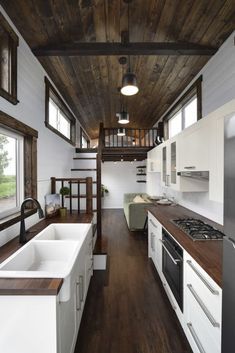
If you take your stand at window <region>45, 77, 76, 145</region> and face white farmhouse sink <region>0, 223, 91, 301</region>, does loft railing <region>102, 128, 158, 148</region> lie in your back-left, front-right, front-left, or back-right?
back-left

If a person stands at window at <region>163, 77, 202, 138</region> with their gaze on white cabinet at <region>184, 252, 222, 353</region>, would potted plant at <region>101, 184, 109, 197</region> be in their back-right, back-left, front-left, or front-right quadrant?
back-right

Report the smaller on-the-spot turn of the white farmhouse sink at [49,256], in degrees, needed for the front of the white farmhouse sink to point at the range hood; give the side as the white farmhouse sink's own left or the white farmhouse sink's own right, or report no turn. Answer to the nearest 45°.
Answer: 0° — it already faces it

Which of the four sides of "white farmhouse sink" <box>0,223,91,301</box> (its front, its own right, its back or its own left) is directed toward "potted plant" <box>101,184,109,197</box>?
left

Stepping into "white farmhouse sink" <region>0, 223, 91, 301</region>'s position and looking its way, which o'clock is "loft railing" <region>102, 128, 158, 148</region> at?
The loft railing is roughly at 10 o'clock from the white farmhouse sink.

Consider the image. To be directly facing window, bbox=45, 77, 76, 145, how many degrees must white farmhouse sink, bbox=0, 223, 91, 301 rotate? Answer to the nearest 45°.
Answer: approximately 90° to its left

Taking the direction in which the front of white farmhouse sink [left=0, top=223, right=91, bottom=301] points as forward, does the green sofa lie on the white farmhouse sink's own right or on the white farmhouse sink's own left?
on the white farmhouse sink's own left

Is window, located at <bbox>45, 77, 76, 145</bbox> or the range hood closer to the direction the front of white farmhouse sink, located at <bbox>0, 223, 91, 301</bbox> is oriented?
the range hood

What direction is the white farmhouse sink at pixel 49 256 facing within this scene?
to the viewer's right

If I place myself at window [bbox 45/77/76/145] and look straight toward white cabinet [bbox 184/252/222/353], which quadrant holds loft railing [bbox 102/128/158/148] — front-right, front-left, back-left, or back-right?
back-left
